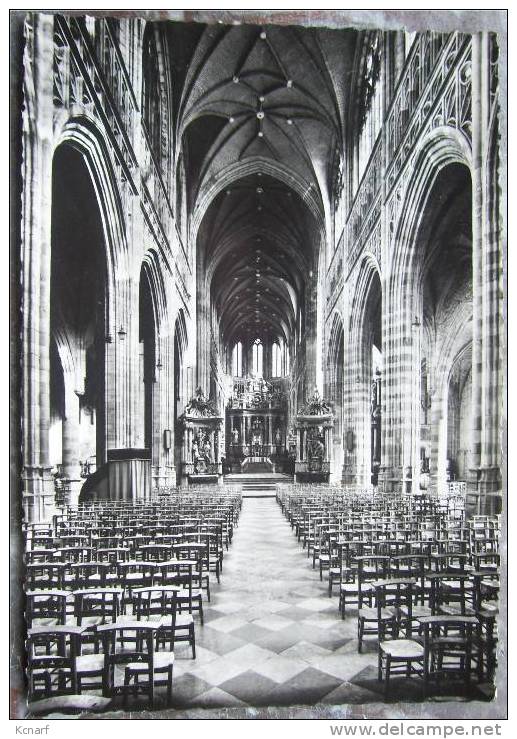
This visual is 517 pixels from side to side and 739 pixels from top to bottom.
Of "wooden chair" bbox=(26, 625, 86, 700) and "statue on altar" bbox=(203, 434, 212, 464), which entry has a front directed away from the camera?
the wooden chair

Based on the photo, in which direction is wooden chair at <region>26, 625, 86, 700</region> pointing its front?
away from the camera

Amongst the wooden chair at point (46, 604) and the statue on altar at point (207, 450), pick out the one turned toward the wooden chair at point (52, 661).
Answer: the statue on altar

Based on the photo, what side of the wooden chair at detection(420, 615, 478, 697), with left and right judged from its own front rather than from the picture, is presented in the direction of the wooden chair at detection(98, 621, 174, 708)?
left

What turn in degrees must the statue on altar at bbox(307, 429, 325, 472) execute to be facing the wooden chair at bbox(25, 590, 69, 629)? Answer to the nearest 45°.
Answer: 0° — it already faces it

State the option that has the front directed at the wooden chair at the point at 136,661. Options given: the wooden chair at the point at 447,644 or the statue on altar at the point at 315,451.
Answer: the statue on altar

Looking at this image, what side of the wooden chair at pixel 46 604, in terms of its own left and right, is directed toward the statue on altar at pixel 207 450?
front

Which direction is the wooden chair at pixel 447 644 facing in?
away from the camera

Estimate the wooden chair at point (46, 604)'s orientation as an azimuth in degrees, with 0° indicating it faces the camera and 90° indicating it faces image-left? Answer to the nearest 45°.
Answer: approximately 180°

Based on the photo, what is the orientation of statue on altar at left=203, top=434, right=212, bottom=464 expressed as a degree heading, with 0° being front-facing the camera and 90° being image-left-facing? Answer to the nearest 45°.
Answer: approximately 0°

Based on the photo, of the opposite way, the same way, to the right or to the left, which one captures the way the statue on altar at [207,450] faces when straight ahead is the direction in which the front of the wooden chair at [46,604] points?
the opposite way

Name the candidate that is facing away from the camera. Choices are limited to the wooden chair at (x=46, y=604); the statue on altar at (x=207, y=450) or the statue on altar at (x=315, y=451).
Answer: the wooden chair
